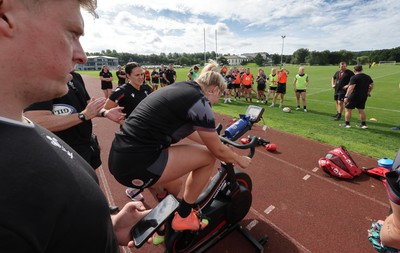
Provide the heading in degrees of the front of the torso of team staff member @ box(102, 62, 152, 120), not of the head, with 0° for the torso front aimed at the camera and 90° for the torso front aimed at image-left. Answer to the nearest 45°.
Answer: approximately 315°

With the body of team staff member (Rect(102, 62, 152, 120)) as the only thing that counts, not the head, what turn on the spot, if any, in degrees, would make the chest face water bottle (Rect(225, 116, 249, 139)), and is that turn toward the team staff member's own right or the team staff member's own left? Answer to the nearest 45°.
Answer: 0° — they already face it

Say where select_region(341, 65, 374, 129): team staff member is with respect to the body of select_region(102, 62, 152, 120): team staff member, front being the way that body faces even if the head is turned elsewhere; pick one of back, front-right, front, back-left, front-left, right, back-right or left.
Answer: front-left

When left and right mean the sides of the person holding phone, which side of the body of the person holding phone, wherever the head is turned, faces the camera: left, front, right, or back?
right

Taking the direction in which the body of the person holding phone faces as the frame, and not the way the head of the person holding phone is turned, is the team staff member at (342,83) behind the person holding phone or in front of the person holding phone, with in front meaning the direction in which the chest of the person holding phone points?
in front

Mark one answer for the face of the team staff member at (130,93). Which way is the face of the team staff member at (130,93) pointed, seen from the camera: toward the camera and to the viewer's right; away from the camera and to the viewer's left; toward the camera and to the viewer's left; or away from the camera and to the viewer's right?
toward the camera and to the viewer's right

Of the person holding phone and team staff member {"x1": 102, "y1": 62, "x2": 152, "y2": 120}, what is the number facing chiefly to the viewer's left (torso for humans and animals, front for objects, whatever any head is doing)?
0

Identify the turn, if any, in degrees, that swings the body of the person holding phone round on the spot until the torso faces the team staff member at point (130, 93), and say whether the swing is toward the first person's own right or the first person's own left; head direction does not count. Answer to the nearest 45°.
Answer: approximately 90° to the first person's own left

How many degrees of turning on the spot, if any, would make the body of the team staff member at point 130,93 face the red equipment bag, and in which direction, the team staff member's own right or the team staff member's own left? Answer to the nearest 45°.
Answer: approximately 45° to the team staff member's own left
